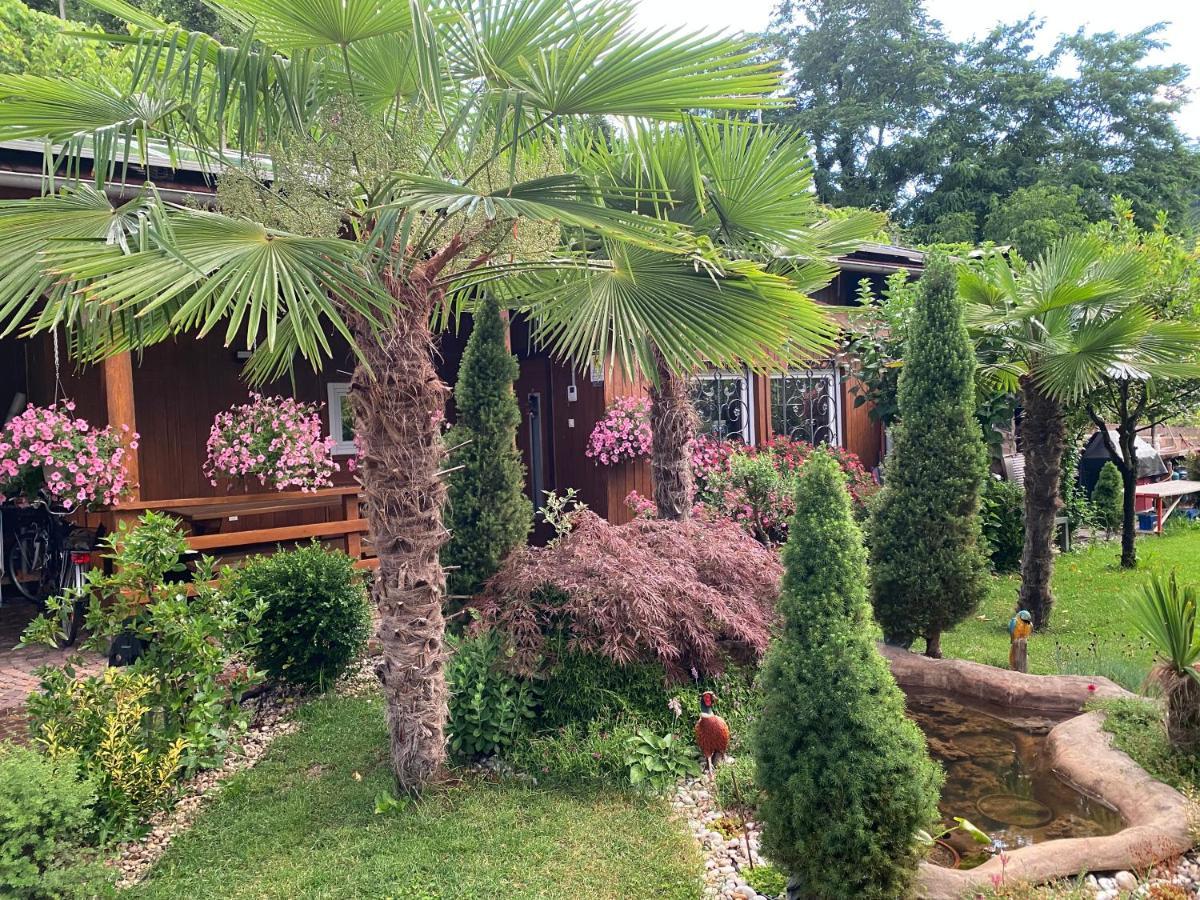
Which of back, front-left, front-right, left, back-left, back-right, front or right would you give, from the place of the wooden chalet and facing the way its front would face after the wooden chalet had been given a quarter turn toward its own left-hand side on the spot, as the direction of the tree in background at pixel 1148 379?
front

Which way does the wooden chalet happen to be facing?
toward the camera

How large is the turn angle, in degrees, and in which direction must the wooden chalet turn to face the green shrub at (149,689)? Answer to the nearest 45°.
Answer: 0° — it already faces it

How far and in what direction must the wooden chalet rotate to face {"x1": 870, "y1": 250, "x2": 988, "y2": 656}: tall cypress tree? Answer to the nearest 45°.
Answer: approximately 45° to its left

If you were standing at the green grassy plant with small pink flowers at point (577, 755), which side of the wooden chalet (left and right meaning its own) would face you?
front

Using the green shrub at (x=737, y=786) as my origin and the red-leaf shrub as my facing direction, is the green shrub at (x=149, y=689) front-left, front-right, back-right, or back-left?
front-left

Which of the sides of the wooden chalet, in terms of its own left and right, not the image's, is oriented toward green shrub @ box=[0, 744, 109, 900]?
front

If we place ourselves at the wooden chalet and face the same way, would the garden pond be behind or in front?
in front

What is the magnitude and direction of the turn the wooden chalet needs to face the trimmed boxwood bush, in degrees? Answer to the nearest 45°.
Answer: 0° — it already faces it
